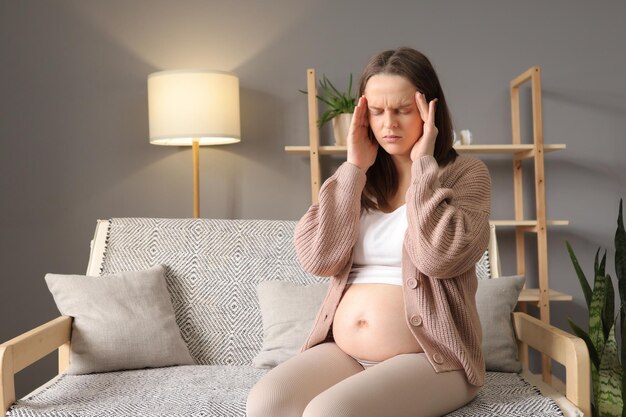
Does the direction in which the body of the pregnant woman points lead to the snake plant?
no

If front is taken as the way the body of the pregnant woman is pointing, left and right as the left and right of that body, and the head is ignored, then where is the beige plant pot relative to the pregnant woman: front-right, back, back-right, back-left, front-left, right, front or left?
back-right

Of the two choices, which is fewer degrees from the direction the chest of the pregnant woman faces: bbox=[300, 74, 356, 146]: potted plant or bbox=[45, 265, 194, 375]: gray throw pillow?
the gray throw pillow

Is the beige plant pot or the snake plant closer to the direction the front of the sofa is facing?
the snake plant

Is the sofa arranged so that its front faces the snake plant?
no

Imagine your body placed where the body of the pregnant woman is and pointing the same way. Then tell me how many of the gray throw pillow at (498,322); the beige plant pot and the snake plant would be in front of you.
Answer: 0

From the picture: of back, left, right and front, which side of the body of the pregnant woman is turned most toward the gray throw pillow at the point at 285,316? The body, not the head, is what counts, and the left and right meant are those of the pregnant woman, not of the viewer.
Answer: right

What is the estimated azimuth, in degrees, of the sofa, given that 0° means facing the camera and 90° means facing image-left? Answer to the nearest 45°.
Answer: approximately 0°

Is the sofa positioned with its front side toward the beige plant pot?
no

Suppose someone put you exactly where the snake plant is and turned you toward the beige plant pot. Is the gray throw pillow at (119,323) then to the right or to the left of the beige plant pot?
left

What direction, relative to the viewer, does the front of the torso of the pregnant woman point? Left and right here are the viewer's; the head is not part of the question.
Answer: facing the viewer and to the left of the viewer

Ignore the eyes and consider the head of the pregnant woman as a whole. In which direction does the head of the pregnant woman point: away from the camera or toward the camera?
toward the camera
